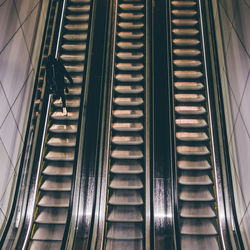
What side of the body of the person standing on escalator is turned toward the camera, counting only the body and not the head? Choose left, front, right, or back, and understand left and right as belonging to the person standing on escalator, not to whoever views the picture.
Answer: back

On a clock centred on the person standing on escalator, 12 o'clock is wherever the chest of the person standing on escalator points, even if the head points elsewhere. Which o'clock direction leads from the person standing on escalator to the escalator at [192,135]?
The escalator is roughly at 3 o'clock from the person standing on escalator.

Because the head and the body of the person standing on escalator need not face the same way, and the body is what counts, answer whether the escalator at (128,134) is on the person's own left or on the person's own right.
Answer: on the person's own right
